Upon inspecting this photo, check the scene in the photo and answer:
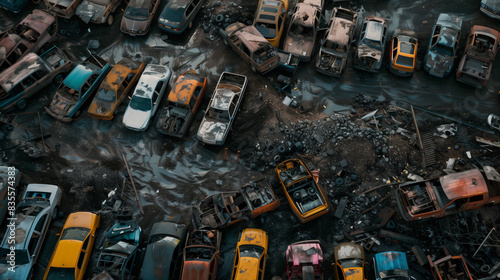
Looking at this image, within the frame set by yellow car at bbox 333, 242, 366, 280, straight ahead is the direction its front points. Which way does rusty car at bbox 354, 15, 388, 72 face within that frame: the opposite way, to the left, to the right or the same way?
the opposite way

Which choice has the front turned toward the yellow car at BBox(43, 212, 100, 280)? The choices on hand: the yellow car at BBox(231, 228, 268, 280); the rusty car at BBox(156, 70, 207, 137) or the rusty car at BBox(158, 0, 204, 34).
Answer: the rusty car at BBox(156, 70, 207, 137)

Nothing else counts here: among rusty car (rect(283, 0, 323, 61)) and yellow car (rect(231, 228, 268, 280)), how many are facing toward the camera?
1

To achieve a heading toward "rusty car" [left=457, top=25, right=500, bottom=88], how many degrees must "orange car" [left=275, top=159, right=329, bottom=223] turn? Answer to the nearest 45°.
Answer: approximately 90° to its right

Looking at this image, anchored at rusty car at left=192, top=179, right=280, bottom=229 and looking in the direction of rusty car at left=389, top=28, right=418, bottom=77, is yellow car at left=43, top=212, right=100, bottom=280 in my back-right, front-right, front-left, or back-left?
back-left

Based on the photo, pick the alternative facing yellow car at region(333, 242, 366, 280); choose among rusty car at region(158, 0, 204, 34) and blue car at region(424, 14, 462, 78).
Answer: the blue car

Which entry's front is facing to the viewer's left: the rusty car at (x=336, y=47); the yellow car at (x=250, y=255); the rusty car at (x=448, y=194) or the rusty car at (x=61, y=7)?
the rusty car at (x=448, y=194)

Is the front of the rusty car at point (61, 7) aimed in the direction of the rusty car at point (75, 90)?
yes

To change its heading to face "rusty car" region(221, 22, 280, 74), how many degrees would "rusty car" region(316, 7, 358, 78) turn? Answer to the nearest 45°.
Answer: approximately 90° to its right

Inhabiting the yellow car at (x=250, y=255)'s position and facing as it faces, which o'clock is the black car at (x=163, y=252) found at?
The black car is roughly at 9 o'clock from the yellow car.
